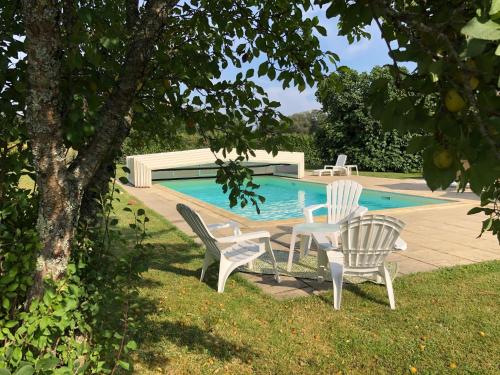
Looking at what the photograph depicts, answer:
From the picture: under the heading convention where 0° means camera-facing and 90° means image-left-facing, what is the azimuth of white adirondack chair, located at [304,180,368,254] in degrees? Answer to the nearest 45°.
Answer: approximately 45°

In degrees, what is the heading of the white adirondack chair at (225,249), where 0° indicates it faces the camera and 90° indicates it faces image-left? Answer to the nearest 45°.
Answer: approximately 225°

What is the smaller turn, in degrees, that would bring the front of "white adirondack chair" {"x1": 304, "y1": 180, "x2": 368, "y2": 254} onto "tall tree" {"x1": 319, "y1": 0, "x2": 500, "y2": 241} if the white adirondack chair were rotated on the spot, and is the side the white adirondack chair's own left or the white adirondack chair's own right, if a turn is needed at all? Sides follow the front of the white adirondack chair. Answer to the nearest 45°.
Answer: approximately 45° to the white adirondack chair's own left

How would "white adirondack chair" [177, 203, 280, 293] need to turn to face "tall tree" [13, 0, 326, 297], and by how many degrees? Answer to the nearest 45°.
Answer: approximately 135° to its right
